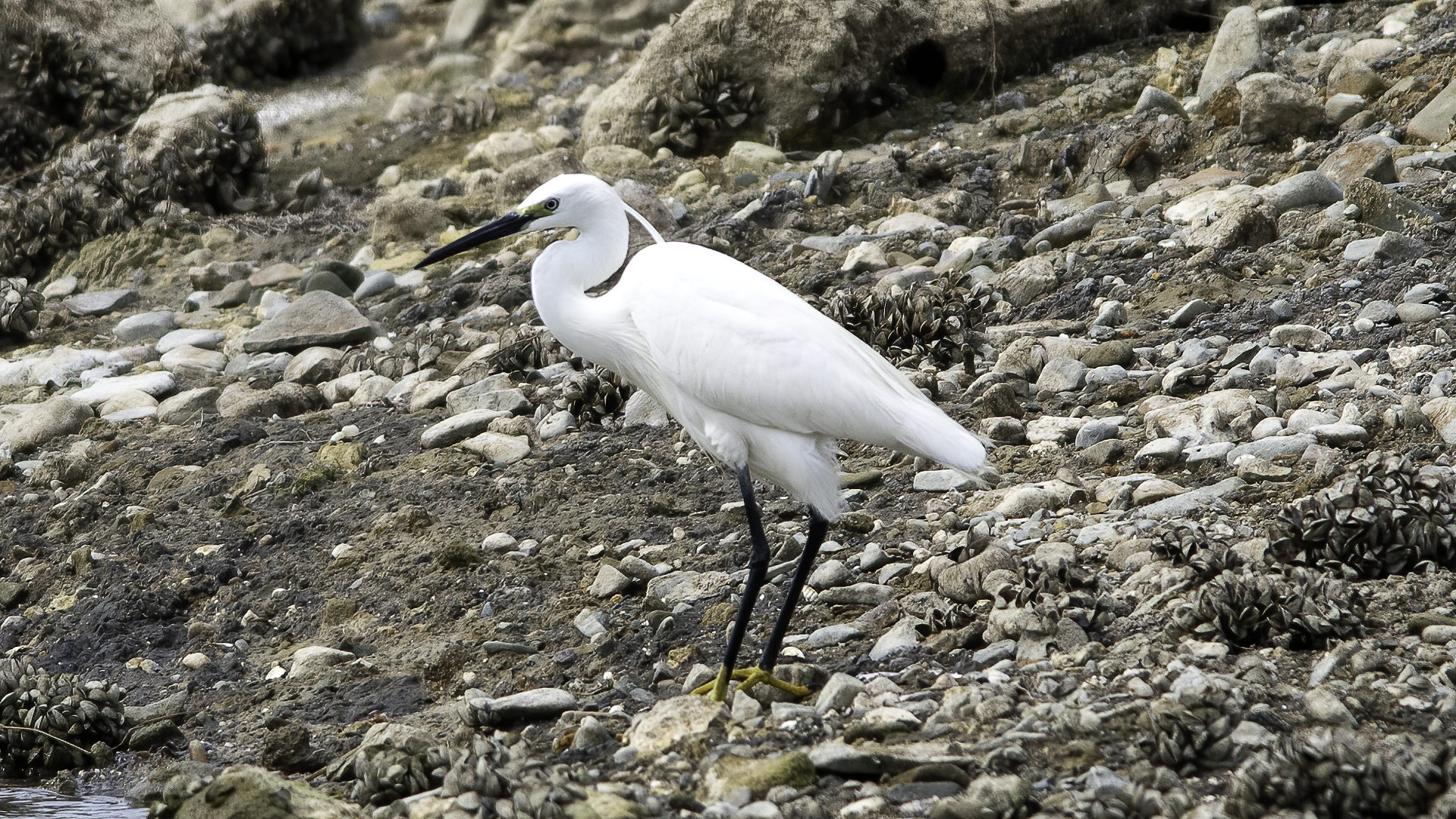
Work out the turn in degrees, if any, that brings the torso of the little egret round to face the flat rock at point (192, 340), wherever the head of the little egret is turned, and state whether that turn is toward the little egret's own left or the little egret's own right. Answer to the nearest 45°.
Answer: approximately 45° to the little egret's own right

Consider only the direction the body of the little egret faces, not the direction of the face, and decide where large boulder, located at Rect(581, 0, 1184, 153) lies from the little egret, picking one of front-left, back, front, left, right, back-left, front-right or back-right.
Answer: right

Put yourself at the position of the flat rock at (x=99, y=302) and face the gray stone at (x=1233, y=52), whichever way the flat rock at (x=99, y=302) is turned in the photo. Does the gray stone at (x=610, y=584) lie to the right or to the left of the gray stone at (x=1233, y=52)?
right

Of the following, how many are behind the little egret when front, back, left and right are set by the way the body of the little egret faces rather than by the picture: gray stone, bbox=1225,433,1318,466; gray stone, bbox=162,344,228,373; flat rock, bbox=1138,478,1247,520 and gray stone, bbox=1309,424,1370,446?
3

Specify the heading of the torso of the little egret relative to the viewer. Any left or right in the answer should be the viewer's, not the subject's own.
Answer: facing to the left of the viewer

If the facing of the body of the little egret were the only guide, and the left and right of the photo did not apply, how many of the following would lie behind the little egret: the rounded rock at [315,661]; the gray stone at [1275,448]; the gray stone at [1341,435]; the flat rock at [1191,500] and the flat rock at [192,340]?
3

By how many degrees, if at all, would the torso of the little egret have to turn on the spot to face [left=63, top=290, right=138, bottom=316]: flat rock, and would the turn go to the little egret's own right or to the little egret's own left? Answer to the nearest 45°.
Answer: approximately 45° to the little egret's own right

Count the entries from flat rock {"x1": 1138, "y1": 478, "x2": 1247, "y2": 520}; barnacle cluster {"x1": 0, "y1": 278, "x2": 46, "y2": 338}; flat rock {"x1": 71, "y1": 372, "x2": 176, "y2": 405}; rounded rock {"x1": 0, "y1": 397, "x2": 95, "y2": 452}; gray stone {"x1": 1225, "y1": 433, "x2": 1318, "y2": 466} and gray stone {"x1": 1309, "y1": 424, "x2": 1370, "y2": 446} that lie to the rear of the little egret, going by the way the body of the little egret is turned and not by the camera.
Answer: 3

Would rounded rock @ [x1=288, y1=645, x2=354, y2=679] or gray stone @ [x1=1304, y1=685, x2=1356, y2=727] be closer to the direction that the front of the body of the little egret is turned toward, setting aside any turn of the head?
the rounded rock

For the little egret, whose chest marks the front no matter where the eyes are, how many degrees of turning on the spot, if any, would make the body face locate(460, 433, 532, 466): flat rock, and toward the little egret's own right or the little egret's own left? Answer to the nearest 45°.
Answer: approximately 45° to the little egret's own right

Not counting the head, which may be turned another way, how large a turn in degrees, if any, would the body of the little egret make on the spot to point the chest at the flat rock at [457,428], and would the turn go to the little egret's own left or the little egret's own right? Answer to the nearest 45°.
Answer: approximately 45° to the little egret's own right

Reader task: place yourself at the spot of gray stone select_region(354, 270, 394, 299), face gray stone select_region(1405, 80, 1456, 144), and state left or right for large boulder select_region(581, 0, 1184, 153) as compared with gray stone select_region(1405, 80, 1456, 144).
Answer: left

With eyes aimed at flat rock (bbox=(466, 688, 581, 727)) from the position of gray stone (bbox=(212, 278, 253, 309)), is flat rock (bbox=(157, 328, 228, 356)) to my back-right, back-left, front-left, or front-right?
front-right

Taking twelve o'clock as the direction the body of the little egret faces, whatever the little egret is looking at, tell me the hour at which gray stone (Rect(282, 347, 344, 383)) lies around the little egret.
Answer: The gray stone is roughly at 2 o'clock from the little egret.

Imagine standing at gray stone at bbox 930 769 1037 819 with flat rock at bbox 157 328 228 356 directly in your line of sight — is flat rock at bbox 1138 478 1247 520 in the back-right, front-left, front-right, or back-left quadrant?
front-right

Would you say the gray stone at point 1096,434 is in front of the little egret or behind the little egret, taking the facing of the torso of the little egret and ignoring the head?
behind

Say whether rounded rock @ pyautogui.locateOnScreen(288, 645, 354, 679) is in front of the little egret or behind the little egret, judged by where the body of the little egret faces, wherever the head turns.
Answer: in front
